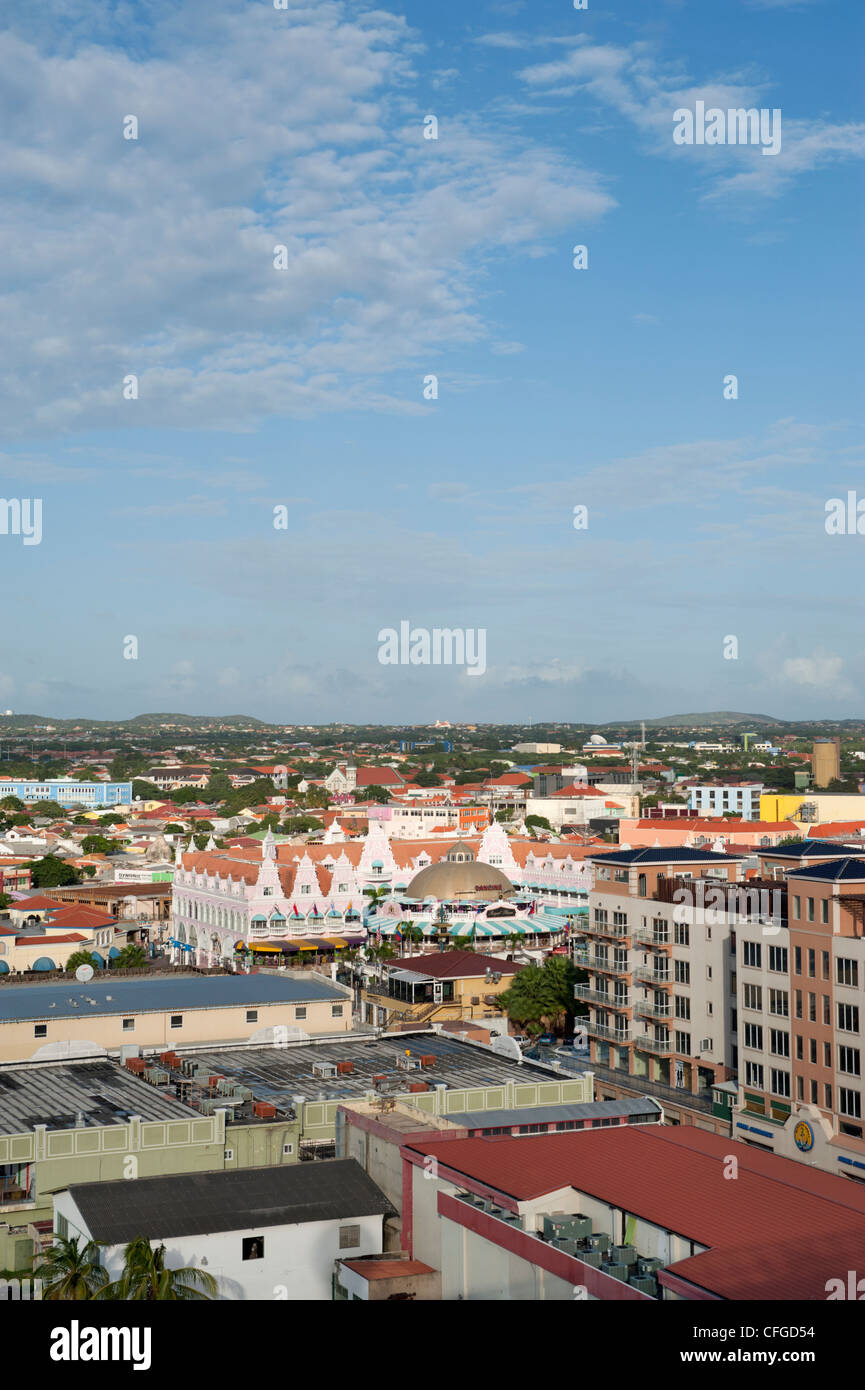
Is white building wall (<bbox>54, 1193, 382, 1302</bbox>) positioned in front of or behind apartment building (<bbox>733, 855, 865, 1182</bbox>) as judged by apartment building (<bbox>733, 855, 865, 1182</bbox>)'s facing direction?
in front

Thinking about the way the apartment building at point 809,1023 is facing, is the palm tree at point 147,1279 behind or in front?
in front

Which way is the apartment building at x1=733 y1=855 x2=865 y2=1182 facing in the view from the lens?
facing the viewer and to the left of the viewer

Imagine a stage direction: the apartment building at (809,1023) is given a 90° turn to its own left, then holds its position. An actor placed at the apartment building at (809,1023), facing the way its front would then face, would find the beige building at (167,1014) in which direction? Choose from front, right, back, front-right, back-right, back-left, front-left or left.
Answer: back-right

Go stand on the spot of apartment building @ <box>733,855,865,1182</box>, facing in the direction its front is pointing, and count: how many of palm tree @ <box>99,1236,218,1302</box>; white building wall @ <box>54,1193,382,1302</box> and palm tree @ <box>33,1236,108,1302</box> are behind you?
0

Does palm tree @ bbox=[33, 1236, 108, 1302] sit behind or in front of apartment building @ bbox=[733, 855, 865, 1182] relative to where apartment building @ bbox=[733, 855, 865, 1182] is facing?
in front
